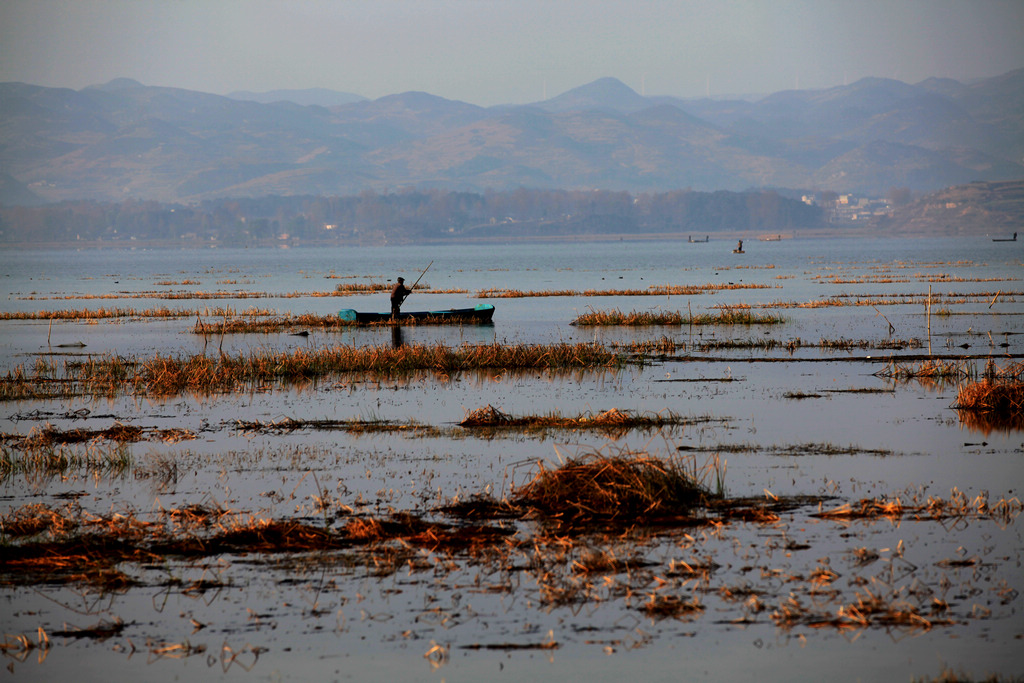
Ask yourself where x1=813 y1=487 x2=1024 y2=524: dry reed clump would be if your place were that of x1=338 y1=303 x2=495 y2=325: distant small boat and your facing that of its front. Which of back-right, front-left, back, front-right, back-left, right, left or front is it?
right

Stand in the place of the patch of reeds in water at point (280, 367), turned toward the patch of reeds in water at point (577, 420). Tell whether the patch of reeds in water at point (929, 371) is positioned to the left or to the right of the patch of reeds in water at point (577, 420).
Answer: left

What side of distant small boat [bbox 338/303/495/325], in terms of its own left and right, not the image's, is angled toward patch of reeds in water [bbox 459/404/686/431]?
right

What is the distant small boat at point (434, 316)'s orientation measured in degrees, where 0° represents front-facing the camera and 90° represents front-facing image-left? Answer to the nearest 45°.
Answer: approximately 270°

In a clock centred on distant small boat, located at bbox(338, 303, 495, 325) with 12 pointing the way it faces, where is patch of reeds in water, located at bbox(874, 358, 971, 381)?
The patch of reeds in water is roughly at 2 o'clock from the distant small boat.

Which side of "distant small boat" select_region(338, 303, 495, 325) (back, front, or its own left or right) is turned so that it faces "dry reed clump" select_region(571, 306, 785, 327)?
front

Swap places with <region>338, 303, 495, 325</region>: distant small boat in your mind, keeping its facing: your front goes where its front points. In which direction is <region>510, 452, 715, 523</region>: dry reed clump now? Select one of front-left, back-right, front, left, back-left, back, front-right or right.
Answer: right
